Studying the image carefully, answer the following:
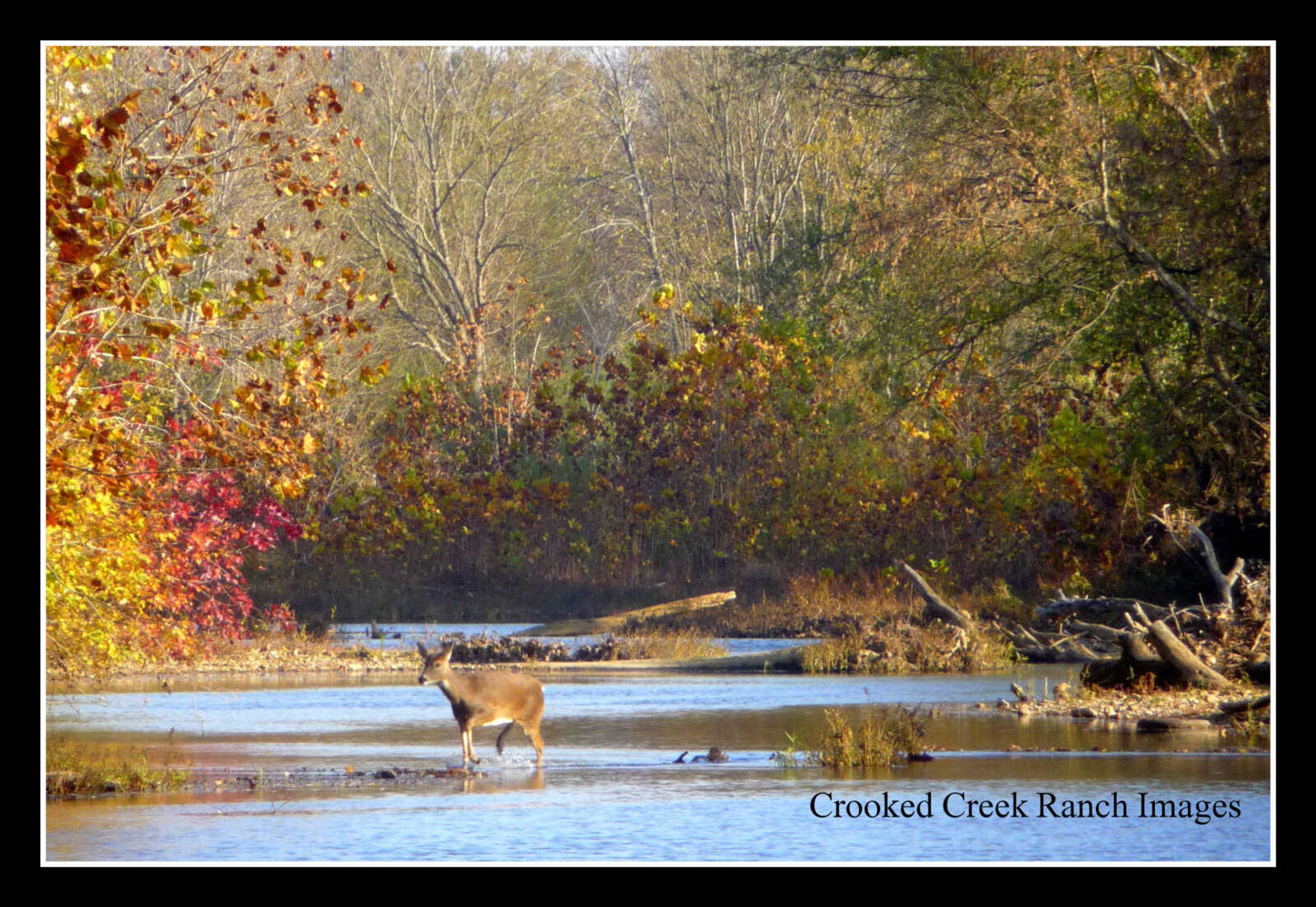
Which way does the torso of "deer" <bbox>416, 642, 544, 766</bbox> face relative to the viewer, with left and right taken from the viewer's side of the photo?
facing to the left of the viewer

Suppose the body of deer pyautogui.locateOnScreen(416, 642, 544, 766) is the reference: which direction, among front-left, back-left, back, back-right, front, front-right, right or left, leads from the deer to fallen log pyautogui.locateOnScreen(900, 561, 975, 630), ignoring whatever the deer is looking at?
back-right
